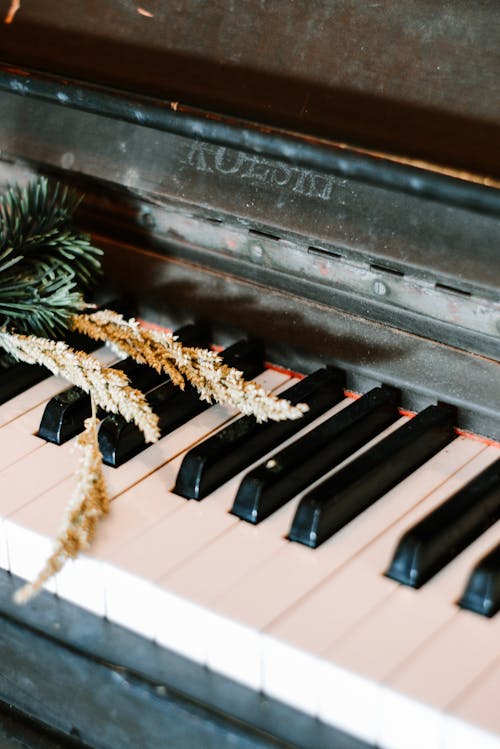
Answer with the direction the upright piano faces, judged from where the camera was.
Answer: facing the viewer and to the left of the viewer

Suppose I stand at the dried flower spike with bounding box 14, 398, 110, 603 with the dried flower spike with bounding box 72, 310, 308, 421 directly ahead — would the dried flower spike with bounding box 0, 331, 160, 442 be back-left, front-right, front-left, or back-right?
front-left

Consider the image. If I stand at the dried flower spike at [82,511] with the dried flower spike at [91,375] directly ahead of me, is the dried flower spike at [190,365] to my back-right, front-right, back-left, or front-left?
front-right
